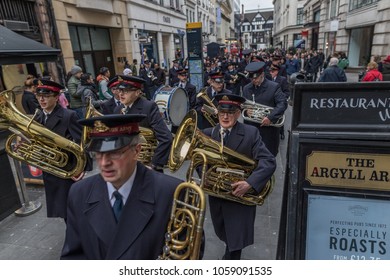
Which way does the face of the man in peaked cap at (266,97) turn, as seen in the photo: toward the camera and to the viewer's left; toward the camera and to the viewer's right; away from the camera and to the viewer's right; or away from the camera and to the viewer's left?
toward the camera and to the viewer's left

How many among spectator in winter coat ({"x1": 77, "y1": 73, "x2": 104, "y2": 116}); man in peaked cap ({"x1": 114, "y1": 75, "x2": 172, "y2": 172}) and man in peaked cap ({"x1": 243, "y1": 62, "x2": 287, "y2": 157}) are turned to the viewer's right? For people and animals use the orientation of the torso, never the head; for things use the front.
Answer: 1

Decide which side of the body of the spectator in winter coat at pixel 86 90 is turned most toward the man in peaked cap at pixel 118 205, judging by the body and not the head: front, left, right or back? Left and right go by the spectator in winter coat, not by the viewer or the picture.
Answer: right

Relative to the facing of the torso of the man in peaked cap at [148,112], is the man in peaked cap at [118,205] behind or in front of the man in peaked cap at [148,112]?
in front

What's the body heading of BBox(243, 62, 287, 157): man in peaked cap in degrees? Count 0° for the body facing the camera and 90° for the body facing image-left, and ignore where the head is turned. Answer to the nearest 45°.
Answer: approximately 45°

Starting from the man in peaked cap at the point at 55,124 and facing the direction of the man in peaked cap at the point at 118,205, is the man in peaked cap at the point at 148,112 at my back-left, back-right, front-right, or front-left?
front-left

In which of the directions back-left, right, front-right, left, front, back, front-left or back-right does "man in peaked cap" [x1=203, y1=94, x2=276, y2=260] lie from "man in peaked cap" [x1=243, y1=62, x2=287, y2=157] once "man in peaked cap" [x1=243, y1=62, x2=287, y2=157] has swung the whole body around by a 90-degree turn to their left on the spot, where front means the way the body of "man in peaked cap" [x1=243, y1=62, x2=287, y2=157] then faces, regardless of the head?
front-right

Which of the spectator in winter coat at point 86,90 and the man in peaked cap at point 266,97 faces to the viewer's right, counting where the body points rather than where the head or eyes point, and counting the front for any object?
the spectator in winter coat

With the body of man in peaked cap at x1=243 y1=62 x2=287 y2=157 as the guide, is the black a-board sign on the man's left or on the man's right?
on the man's left

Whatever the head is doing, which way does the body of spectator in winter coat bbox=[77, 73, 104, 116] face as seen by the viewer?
to the viewer's right

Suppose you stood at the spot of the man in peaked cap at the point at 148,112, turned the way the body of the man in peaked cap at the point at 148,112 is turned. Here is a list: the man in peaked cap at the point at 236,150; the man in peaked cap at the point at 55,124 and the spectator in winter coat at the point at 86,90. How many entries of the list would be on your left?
1

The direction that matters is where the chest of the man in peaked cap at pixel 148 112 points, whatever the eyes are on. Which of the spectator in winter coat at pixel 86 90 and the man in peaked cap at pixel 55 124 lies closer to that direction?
the man in peaked cap

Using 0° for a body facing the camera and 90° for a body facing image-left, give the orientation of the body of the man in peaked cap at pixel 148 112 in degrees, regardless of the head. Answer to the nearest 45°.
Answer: approximately 45°

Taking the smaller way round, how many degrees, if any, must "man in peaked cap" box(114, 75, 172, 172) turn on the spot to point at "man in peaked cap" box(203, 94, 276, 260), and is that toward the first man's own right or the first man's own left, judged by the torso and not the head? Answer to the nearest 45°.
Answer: approximately 90° to the first man's own left

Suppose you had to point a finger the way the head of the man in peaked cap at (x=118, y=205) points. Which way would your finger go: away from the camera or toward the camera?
toward the camera
